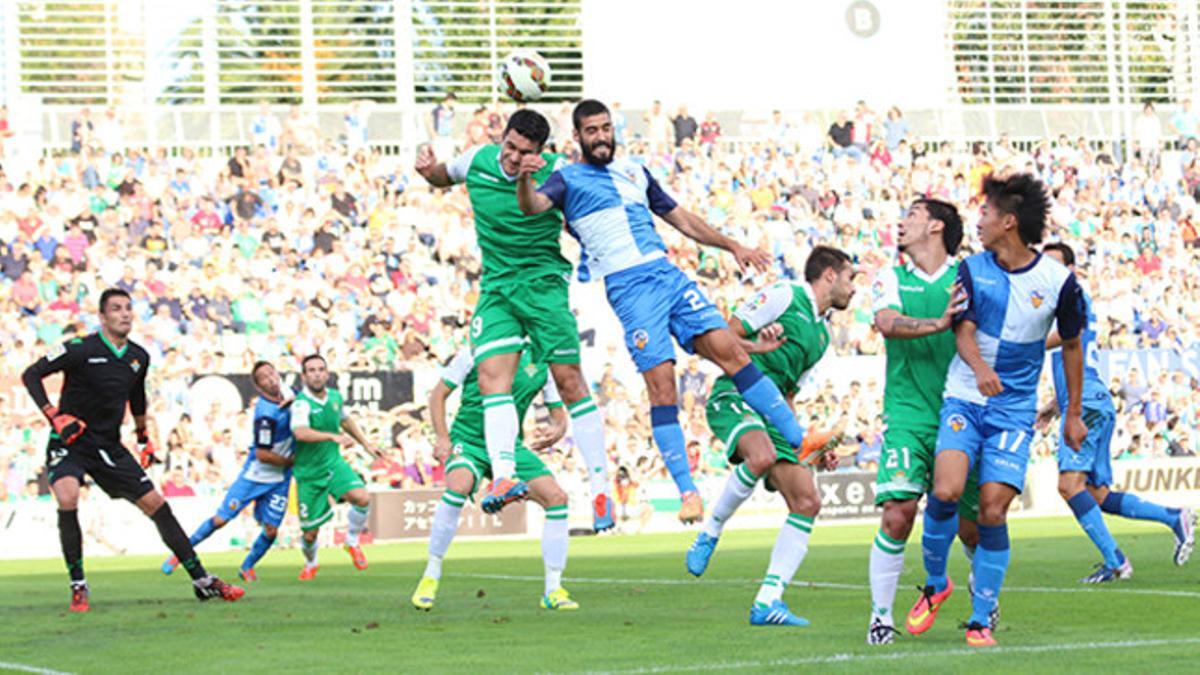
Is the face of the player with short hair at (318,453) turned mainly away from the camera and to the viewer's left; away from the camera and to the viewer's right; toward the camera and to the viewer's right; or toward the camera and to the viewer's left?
toward the camera and to the viewer's right

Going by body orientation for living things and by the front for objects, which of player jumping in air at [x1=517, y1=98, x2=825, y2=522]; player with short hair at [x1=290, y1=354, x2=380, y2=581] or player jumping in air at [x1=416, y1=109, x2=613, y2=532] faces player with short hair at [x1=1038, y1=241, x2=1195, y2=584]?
player with short hair at [x1=290, y1=354, x2=380, y2=581]

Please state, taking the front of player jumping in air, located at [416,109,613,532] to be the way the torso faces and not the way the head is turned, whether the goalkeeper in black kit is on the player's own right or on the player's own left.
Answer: on the player's own right

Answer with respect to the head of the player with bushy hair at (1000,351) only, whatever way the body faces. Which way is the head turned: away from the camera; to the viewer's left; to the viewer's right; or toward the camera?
to the viewer's left

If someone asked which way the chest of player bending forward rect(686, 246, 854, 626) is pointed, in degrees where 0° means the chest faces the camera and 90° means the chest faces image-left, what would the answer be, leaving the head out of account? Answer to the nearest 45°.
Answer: approximately 315°

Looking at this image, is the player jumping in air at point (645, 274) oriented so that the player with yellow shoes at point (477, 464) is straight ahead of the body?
no

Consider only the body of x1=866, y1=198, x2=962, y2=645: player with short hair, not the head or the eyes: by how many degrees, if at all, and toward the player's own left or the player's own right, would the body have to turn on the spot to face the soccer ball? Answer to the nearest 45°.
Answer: approximately 135° to the player's own right

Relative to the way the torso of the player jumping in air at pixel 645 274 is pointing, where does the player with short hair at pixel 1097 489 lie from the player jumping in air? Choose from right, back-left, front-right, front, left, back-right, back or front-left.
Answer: back-left

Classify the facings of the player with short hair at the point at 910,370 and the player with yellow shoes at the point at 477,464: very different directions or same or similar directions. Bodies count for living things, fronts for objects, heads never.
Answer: same or similar directions

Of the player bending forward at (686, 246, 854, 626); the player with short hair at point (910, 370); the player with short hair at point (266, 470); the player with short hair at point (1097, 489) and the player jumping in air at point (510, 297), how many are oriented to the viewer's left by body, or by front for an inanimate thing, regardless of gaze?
1

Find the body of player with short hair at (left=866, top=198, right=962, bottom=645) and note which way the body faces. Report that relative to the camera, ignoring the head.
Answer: toward the camera

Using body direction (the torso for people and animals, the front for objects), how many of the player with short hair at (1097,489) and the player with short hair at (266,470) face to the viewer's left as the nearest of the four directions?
1

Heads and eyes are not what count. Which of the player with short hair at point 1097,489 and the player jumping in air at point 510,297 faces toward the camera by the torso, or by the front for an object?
the player jumping in air

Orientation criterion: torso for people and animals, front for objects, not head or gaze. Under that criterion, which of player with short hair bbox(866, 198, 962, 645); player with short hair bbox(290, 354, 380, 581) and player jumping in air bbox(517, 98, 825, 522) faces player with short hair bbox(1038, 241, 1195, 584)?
player with short hair bbox(290, 354, 380, 581)

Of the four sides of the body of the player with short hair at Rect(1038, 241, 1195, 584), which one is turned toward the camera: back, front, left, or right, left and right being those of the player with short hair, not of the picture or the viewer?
left

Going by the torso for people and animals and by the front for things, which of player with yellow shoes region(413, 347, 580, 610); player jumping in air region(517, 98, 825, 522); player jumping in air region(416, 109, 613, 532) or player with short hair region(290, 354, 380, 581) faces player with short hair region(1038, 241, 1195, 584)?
player with short hair region(290, 354, 380, 581)

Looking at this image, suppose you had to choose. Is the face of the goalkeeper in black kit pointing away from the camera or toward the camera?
toward the camera

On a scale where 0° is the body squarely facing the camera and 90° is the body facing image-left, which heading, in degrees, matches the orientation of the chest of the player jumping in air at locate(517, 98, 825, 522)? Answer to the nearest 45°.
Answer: approximately 0°
